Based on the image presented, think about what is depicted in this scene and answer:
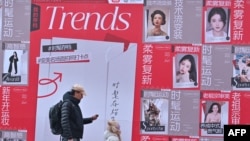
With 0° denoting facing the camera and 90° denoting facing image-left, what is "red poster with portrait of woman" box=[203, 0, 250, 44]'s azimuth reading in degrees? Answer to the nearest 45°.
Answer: approximately 0°

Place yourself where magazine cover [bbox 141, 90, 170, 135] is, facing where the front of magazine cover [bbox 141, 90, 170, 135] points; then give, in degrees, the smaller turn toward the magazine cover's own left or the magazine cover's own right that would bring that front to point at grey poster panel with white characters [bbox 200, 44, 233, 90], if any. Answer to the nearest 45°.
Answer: approximately 90° to the magazine cover's own left

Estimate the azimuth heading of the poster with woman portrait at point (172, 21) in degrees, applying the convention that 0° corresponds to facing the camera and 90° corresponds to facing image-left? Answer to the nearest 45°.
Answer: approximately 0°

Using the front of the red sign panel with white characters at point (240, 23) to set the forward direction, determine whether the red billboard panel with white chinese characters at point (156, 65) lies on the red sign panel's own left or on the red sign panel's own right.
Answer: on the red sign panel's own right
